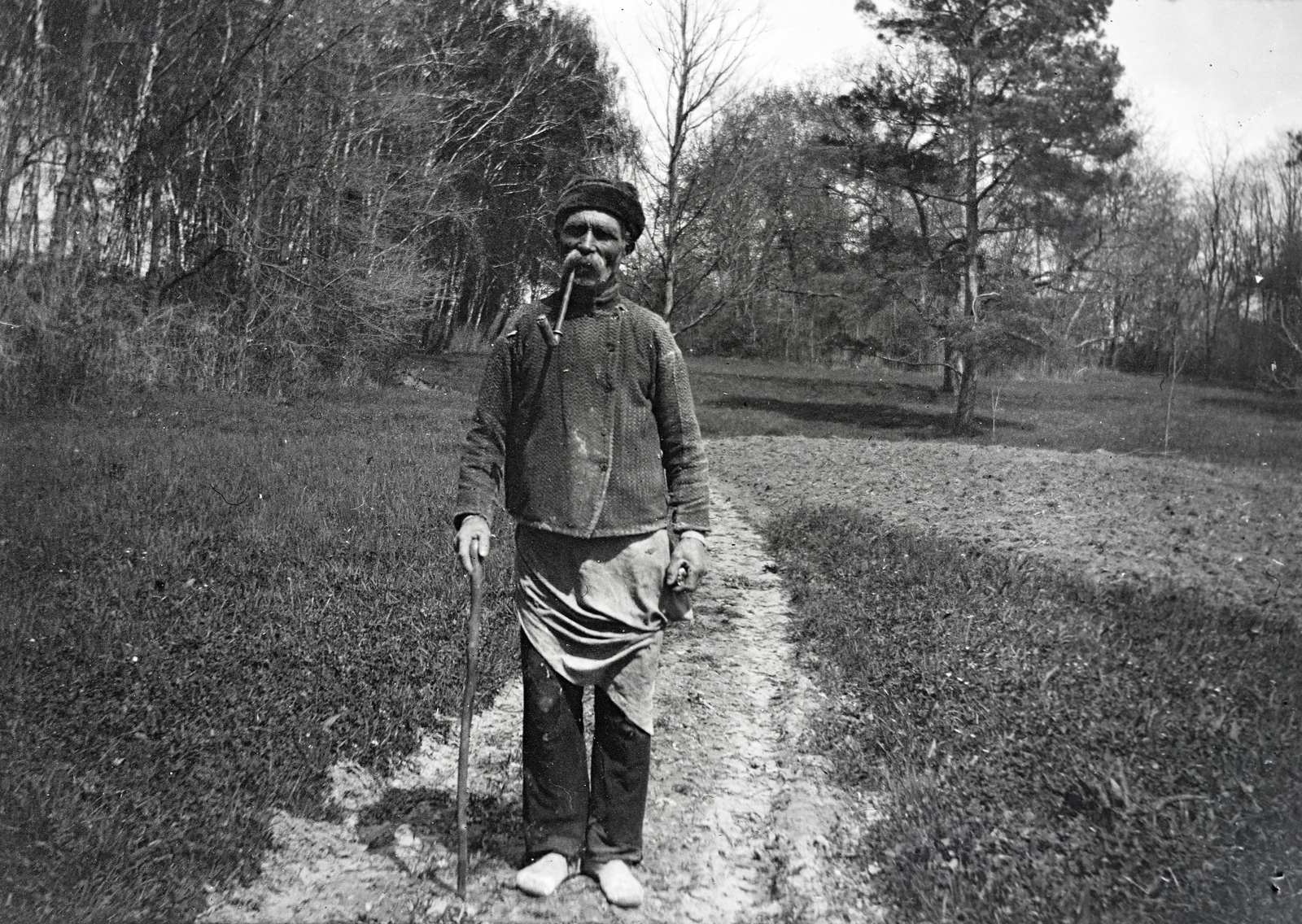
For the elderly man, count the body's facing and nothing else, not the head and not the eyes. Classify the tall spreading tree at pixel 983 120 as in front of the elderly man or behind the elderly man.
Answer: behind

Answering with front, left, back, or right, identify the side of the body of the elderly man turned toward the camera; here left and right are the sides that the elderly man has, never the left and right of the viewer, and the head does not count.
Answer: front
